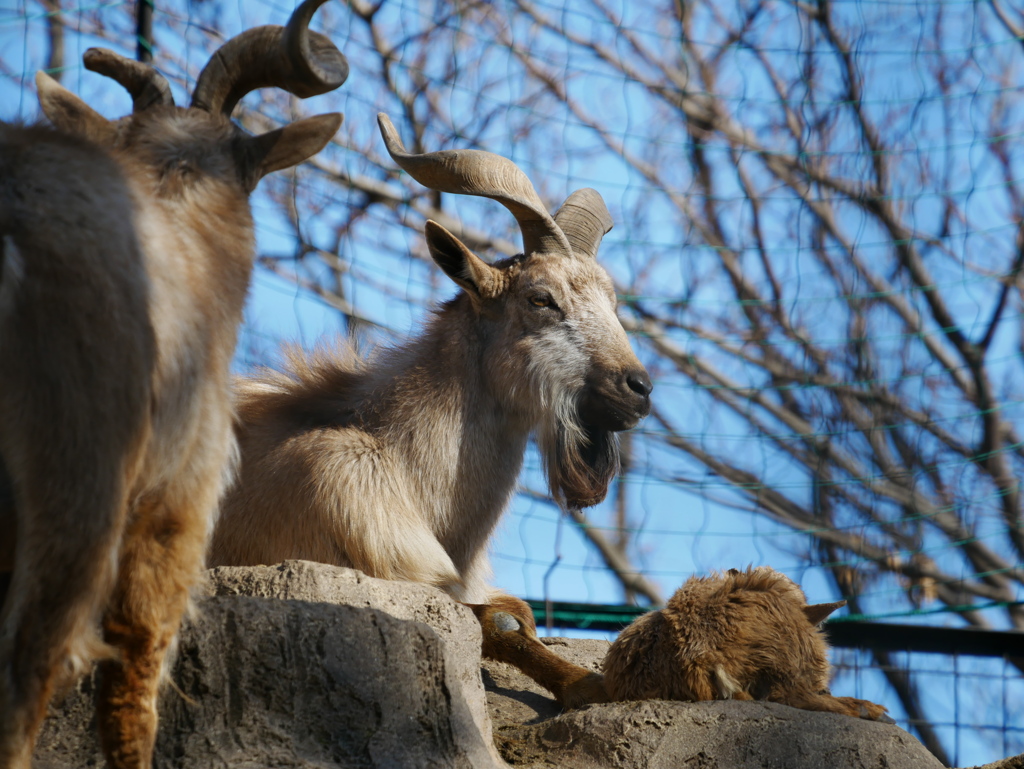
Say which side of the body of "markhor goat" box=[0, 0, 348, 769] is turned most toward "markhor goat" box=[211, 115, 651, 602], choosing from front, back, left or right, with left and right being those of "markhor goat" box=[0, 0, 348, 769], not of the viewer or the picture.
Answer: front

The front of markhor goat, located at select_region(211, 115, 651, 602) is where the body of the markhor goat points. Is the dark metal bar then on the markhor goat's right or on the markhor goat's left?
on the markhor goat's left

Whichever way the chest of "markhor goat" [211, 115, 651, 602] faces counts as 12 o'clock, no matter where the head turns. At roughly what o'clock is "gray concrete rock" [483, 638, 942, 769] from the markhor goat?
The gray concrete rock is roughly at 12 o'clock from the markhor goat.

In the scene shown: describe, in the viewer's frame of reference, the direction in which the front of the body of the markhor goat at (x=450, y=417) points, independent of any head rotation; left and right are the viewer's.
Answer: facing the viewer and to the right of the viewer

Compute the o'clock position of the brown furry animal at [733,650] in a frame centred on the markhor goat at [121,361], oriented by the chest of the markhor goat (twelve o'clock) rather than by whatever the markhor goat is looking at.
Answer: The brown furry animal is roughly at 1 o'clock from the markhor goat.

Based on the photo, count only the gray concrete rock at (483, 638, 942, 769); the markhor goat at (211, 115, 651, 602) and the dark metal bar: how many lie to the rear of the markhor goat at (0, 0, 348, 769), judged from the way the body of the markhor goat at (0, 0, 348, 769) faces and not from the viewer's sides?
0

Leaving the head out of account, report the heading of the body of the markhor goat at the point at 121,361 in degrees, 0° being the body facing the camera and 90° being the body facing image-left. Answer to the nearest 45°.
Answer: approximately 225°

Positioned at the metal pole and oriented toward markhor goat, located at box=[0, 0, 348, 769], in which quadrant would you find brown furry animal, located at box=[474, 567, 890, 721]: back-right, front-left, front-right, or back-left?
front-left

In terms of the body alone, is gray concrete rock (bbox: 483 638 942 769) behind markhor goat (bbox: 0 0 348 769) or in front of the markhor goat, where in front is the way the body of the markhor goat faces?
in front
